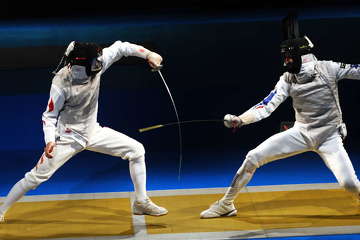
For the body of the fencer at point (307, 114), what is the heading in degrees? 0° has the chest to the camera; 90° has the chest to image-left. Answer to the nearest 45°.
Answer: approximately 45°

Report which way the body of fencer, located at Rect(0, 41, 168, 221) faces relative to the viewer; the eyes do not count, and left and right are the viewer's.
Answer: facing the viewer and to the right of the viewer

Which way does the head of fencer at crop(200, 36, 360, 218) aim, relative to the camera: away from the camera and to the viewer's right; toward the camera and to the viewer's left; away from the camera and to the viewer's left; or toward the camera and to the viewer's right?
toward the camera and to the viewer's left
